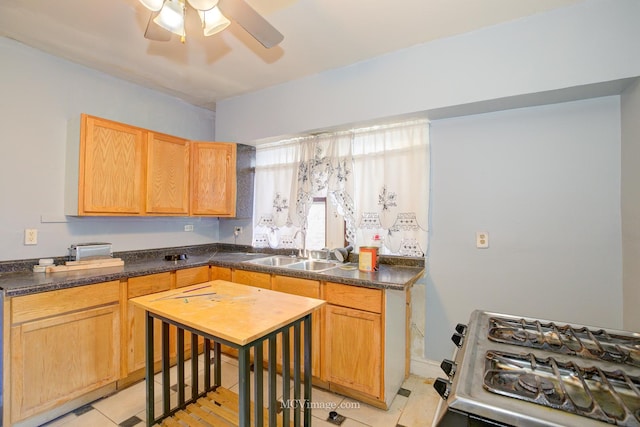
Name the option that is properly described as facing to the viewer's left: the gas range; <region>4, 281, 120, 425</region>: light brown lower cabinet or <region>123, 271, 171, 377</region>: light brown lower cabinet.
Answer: the gas range

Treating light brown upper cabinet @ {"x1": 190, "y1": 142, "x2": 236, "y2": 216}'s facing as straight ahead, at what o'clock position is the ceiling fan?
The ceiling fan is roughly at 12 o'clock from the light brown upper cabinet.

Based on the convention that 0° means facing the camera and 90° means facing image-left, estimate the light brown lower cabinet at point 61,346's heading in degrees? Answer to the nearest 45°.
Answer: approximately 315°

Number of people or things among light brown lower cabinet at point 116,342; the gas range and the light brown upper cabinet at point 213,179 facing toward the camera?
2

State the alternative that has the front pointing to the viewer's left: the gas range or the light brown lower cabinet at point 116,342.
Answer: the gas range

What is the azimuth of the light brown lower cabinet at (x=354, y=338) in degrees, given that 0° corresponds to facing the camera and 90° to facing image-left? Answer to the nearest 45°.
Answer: approximately 45°

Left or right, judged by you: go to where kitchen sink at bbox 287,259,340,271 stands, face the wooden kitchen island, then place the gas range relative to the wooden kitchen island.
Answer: left

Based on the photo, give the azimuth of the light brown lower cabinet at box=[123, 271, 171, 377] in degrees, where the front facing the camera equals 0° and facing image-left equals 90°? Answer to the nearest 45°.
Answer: approximately 315°
